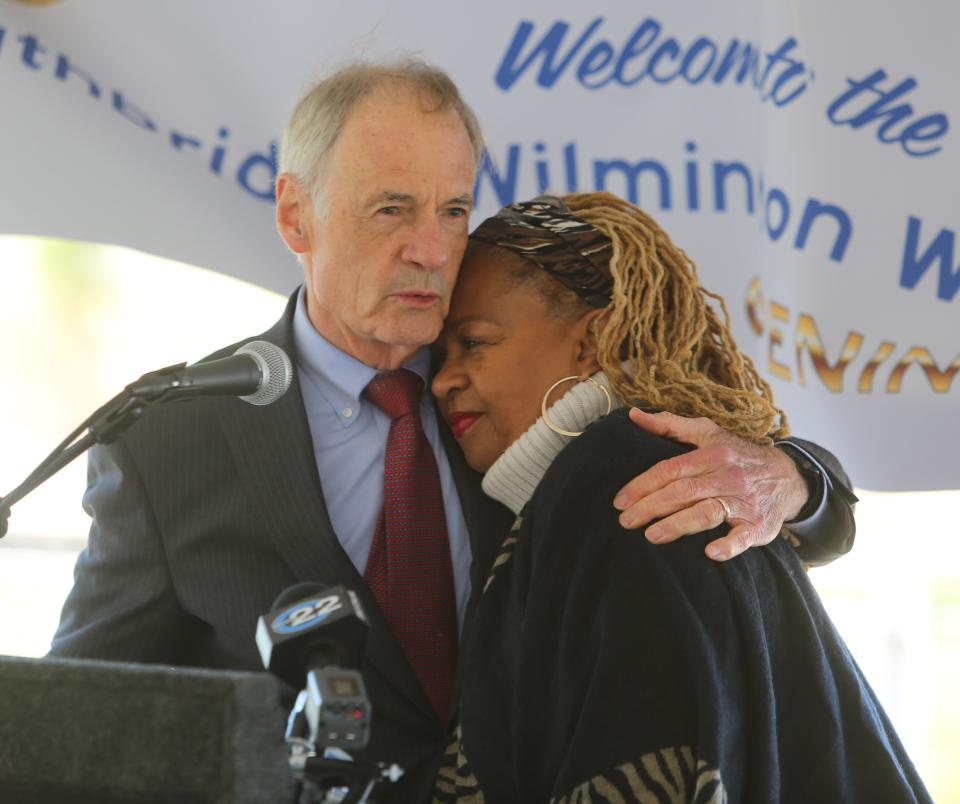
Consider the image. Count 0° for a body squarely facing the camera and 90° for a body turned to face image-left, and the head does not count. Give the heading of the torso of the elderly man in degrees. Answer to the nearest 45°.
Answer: approximately 315°

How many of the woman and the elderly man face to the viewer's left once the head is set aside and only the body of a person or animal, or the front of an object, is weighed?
1

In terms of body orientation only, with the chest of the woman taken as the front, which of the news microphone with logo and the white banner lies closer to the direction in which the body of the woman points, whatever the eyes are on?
the news microphone with logo

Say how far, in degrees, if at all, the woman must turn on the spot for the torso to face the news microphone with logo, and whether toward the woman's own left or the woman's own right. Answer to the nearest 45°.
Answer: approximately 45° to the woman's own left

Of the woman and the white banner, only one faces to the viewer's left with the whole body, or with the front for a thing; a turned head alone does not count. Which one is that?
the woman

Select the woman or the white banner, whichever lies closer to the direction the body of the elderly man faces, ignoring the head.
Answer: the woman

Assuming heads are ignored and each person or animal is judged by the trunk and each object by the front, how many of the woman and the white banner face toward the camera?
1

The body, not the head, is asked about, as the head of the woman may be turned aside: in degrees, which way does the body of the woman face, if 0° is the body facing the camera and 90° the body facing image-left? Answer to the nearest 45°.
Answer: approximately 90°

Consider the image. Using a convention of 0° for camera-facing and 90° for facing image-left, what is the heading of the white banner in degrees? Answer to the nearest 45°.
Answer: approximately 0°

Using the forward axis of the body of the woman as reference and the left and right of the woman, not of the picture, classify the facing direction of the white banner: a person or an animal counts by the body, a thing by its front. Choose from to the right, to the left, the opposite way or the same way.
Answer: to the left

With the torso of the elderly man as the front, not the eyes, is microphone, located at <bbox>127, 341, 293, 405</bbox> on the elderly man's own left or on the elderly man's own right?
on the elderly man's own right
